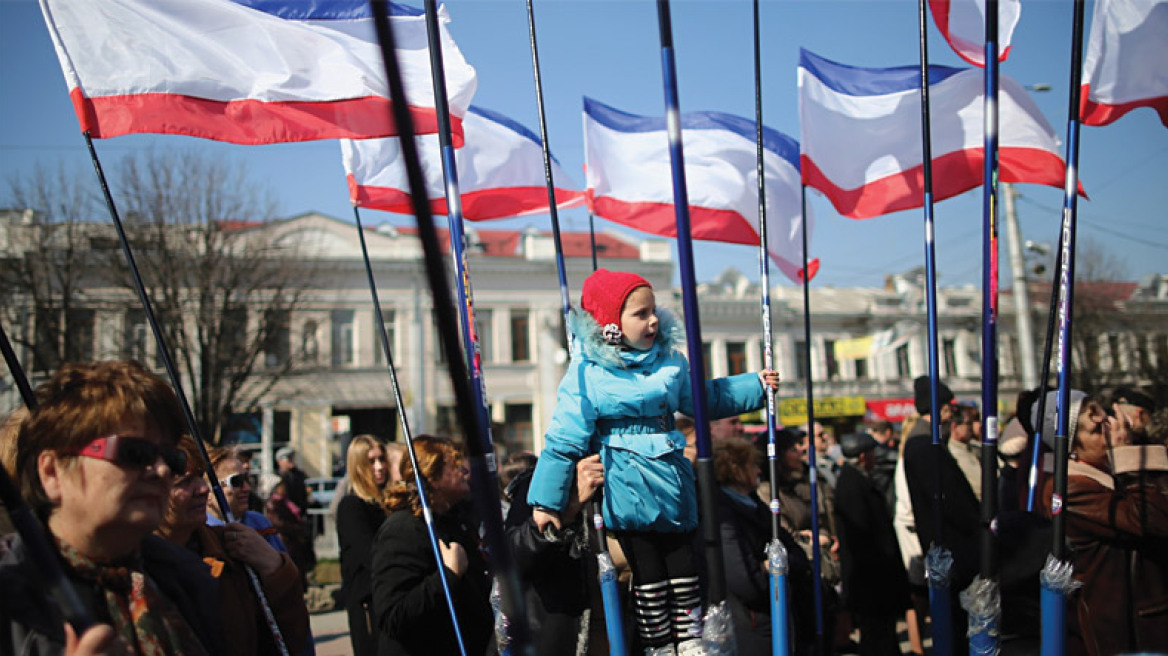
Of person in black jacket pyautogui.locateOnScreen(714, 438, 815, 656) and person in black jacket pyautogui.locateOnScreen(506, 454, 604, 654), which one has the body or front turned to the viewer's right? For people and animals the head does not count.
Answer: person in black jacket pyautogui.locateOnScreen(714, 438, 815, 656)

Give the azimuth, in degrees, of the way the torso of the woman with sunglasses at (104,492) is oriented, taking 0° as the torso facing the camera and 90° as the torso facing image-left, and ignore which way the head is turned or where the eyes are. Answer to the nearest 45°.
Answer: approximately 315°

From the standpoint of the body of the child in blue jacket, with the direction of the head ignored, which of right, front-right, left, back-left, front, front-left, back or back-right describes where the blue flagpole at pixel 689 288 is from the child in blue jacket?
front-right

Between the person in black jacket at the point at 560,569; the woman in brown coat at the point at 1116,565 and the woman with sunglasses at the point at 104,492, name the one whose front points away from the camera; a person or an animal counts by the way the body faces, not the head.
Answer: the person in black jacket

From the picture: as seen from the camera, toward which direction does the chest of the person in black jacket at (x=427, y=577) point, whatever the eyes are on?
to the viewer's right

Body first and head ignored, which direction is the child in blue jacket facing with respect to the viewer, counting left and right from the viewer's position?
facing the viewer and to the right of the viewer

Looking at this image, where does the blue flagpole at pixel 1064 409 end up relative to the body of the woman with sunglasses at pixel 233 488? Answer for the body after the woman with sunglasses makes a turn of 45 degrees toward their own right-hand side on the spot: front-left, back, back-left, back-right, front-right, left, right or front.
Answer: front-left

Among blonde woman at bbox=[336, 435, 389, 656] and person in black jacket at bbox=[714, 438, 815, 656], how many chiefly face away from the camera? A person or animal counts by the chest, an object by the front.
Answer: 0

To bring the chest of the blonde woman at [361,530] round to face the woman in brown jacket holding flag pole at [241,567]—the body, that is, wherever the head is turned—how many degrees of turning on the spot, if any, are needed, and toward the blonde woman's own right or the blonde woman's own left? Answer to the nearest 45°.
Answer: approximately 90° to the blonde woman's own right

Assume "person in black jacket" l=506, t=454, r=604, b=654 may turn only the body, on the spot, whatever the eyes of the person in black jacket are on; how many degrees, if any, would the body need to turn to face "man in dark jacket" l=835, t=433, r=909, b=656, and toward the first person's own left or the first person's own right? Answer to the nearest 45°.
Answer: approximately 45° to the first person's own right

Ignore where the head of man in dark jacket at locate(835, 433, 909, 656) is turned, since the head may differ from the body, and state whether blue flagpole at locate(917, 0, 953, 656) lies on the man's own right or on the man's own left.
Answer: on the man's own right

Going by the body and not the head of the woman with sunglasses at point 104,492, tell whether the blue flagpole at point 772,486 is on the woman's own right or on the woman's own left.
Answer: on the woman's own left
